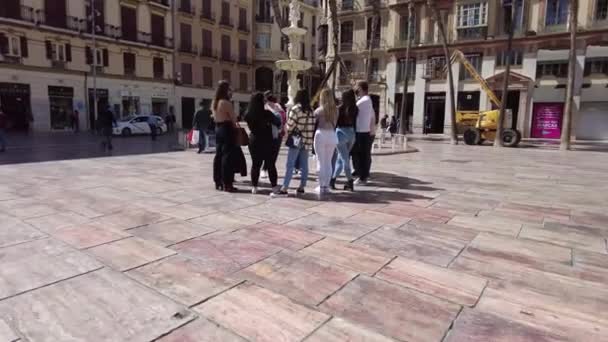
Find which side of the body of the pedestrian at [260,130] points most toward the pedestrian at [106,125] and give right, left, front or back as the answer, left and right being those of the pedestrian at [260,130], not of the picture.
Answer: left

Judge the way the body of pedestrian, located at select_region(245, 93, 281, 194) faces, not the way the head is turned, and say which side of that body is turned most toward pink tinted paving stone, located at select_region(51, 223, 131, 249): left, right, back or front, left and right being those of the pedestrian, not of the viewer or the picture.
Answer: back

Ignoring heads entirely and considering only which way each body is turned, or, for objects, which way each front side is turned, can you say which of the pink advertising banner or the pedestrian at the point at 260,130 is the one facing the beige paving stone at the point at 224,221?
the pink advertising banner

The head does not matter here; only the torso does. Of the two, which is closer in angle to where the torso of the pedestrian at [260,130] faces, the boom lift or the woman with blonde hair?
the boom lift

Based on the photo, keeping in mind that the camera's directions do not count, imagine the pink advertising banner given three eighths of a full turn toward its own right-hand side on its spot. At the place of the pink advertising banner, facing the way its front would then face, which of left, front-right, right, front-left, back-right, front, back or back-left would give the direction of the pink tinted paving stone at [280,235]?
back-left

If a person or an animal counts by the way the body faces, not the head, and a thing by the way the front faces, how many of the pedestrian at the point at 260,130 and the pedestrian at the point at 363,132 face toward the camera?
0

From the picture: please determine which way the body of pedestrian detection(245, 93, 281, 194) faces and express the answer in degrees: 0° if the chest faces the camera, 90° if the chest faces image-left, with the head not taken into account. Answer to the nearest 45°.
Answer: approximately 225°

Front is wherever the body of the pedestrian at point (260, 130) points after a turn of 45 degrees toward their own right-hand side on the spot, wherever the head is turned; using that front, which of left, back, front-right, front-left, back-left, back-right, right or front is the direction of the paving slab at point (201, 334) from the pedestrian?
right

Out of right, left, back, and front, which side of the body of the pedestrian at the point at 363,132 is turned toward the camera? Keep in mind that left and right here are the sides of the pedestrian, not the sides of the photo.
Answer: left

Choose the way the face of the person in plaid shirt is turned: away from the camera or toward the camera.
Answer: away from the camera

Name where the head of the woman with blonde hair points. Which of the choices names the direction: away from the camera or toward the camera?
away from the camera

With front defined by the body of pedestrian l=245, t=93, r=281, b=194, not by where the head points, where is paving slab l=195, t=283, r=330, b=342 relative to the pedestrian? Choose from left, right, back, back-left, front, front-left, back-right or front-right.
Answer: back-right

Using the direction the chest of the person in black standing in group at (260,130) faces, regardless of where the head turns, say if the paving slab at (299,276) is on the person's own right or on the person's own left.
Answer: on the person's own right

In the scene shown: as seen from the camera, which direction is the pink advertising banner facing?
toward the camera

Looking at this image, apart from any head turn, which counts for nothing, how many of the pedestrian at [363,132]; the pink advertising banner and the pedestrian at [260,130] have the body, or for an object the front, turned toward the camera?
1

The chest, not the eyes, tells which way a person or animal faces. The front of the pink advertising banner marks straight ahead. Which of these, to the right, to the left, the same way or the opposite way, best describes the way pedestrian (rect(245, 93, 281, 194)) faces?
the opposite way

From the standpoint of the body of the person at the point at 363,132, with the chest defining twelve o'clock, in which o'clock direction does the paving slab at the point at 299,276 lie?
The paving slab is roughly at 9 o'clock from the person.

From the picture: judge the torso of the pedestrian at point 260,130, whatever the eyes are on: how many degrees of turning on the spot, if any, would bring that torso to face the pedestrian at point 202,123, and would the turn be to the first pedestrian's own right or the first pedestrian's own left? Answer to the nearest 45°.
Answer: approximately 45° to the first pedestrian's own left
